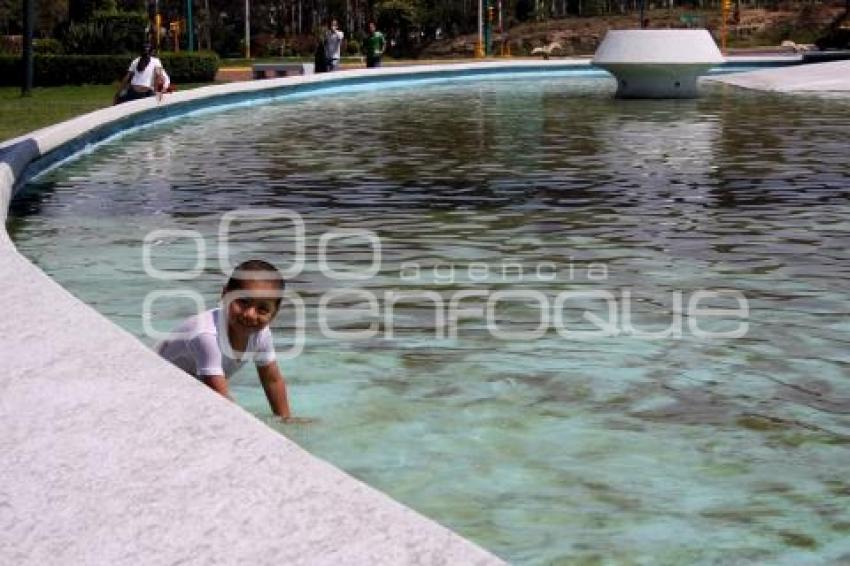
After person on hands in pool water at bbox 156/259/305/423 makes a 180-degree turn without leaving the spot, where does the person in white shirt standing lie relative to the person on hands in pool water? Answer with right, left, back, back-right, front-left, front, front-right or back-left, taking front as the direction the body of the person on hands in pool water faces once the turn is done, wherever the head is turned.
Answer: front-right

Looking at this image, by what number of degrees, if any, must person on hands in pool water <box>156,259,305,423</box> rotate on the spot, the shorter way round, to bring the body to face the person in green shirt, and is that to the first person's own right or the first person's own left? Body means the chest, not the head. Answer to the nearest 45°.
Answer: approximately 135° to the first person's own left

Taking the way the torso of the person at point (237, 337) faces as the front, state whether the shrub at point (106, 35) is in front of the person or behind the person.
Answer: behind

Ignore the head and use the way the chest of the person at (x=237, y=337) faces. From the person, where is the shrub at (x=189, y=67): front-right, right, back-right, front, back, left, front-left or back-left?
back-left

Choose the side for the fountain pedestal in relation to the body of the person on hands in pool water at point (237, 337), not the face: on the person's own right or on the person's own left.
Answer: on the person's own left

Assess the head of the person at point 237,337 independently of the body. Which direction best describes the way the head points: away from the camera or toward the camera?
toward the camera
